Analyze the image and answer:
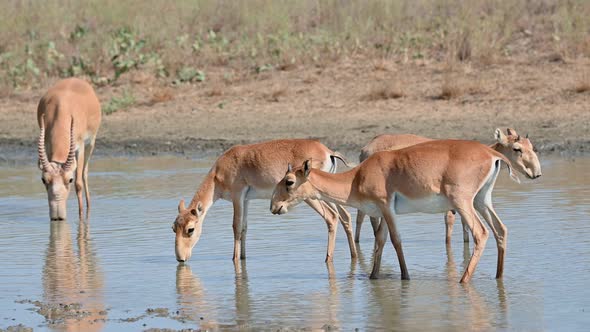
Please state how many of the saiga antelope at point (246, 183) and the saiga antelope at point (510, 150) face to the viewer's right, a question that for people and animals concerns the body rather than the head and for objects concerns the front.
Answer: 1

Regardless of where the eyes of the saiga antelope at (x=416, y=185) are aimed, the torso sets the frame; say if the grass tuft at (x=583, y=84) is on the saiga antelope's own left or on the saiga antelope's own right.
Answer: on the saiga antelope's own right

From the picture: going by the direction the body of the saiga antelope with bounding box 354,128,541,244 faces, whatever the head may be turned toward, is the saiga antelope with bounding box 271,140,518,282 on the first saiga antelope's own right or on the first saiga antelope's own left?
on the first saiga antelope's own right

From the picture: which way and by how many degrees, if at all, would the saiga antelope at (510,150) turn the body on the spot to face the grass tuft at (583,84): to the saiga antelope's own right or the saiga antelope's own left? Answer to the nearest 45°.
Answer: approximately 90° to the saiga antelope's own left

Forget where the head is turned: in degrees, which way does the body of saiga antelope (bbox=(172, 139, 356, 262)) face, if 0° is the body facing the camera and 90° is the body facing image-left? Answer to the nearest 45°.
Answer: approximately 90°

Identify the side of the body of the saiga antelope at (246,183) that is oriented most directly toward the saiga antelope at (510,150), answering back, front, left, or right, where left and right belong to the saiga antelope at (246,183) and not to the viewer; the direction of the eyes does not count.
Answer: back

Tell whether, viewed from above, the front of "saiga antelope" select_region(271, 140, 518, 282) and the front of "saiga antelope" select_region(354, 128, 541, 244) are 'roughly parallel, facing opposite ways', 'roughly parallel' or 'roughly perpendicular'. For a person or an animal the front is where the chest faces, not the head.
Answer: roughly parallel, facing opposite ways

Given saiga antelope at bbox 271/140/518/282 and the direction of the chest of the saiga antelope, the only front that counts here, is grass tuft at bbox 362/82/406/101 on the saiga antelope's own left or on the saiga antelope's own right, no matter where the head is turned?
on the saiga antelope's own right

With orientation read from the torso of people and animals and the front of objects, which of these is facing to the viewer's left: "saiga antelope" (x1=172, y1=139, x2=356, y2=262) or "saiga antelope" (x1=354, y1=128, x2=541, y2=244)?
"saiga antelope" (x1=172, y1=139, x2=356, y2=262)

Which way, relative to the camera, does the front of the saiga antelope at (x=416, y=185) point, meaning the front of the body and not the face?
to the viewer's left

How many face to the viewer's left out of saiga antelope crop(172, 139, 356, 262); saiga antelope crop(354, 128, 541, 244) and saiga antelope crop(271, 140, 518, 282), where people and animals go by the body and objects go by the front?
2

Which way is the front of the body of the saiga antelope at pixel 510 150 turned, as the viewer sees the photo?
to the viewer's right

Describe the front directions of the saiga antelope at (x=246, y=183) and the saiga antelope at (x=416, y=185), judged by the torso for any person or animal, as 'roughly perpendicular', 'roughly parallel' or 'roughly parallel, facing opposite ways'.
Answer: roughly parallel

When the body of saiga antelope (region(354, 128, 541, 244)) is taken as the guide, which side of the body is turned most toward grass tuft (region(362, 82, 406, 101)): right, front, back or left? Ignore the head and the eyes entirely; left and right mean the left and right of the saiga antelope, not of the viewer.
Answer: left

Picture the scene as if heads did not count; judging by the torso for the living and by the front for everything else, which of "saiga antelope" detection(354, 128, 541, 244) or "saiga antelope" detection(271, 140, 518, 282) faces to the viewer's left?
"saiga antelope" detection(271, 140, 518, 282)
